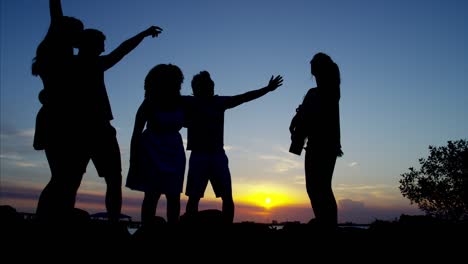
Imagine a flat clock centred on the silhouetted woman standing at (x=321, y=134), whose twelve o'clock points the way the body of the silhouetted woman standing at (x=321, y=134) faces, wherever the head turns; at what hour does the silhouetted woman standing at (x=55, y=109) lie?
the silhouetted woman standing at (x=55, y=109) is roughly at 11 o'clock from the silhouetted woman standing at (x=321, y=134).

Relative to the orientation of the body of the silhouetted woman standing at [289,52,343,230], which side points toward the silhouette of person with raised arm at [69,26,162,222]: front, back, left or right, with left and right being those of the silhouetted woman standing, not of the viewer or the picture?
front

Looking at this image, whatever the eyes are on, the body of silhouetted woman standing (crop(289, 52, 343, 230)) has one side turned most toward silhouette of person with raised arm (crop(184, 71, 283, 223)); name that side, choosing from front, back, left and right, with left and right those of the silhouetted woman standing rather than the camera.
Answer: front

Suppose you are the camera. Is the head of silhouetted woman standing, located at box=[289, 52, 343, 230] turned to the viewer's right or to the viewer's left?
to the viewer's left

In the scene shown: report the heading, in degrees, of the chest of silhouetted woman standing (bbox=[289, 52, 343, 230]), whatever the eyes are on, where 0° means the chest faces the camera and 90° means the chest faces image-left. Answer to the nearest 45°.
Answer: approximately 90°
